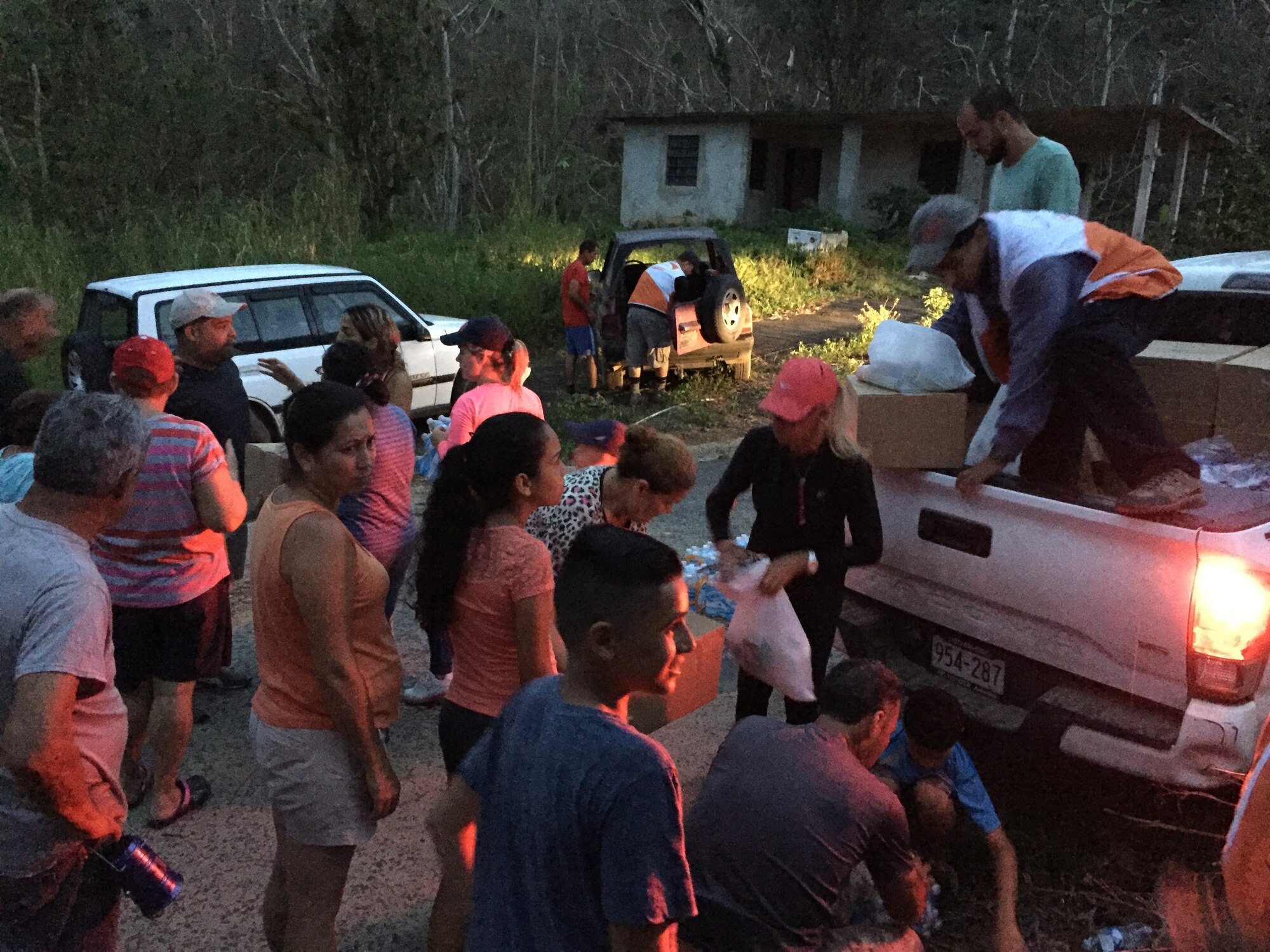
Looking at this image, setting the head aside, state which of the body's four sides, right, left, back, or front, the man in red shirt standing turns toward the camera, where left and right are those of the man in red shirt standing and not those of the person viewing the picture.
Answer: right

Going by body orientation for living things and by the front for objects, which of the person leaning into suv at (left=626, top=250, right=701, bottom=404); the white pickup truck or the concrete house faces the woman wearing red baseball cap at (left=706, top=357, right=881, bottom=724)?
the concrete house

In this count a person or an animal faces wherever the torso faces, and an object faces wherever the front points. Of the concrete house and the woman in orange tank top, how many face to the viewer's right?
1

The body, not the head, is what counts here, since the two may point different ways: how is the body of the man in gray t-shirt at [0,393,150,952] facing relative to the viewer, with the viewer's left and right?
facing away from the viewer and to the right of the viewer

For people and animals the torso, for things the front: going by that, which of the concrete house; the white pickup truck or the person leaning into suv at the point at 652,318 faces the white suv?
the concrete house

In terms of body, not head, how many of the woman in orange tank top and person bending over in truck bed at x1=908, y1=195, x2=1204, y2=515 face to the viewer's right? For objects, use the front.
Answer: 1

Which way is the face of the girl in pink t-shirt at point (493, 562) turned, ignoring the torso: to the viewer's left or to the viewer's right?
to the viewer's right

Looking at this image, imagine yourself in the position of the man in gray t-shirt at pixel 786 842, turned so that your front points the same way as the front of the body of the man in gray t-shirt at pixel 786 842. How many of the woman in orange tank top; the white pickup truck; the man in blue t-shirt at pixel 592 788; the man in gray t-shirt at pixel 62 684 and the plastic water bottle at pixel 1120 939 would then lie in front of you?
2

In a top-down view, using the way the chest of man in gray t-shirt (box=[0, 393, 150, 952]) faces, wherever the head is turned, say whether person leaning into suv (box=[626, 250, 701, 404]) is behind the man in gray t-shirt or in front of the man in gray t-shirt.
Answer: in front

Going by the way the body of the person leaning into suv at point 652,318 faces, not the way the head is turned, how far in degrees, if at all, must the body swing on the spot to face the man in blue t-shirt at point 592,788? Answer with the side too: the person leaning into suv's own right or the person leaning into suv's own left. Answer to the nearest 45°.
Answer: approximately 135° to the person leaning into suv's own right

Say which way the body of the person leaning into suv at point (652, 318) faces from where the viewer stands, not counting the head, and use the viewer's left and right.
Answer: facing away from the viewer and to the right of the viewer
